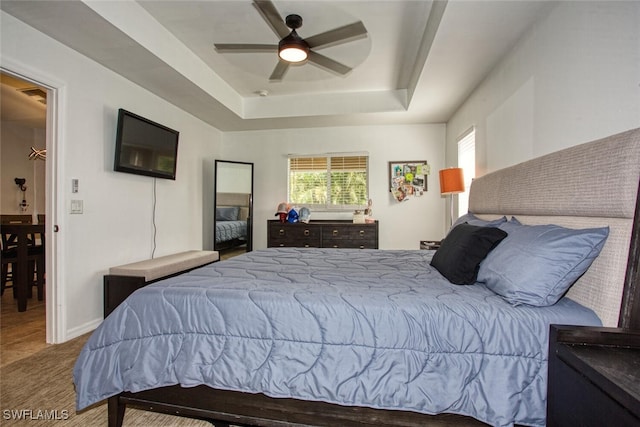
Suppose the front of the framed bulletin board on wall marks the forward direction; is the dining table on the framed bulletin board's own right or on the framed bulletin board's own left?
on the framed bulletin board's own right

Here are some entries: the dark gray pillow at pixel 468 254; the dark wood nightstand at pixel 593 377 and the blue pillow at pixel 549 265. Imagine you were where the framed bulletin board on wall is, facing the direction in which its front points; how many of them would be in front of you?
3

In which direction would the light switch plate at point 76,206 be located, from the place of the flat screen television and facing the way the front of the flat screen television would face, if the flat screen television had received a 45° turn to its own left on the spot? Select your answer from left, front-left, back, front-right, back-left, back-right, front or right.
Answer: back-right

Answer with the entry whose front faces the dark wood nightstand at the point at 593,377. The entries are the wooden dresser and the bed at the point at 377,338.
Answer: the wooden dresser

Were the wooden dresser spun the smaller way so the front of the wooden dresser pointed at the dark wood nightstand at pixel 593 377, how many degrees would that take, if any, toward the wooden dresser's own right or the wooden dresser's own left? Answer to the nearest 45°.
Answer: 0° — it already faces it

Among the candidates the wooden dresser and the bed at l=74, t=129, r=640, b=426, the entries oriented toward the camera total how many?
1

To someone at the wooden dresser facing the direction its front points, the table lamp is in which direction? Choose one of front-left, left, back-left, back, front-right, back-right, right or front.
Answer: front-left

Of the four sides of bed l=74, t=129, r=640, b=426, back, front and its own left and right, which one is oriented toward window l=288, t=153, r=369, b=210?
right

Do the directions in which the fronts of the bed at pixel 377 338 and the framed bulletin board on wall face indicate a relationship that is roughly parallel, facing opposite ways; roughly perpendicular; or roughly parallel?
roughly perpendicular

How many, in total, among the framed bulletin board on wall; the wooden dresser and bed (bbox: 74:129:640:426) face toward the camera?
2

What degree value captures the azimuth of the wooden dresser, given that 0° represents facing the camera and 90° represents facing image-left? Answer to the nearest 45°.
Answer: approximately 0°

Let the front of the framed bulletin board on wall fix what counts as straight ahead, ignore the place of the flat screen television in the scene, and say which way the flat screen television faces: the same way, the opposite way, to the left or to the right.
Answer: to the left

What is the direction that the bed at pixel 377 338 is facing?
to the viewer's left
